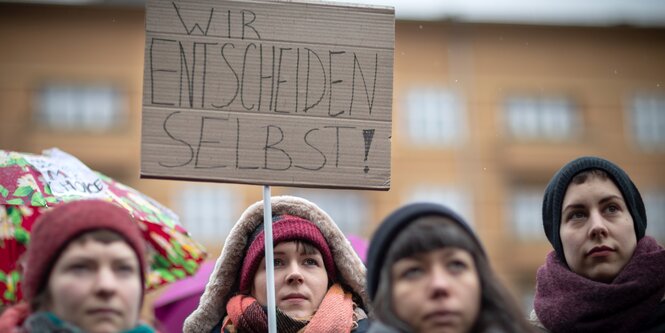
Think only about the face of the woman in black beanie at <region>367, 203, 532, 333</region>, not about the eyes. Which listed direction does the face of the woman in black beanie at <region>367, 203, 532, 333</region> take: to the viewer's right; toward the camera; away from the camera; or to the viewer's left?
toward the camera

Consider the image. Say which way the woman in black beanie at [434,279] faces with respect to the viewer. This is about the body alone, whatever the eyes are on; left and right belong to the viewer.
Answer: facing the viewer

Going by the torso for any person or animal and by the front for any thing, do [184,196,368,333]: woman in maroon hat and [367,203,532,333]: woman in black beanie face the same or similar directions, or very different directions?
same or similar directions

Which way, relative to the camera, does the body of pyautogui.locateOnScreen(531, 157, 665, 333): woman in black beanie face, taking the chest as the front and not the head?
toward the camera

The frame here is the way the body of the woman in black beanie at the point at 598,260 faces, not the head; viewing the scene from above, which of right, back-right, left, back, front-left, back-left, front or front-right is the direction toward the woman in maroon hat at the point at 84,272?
front-right

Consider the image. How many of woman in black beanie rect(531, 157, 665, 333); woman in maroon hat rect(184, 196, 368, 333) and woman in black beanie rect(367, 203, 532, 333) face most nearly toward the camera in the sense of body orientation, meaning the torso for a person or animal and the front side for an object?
3

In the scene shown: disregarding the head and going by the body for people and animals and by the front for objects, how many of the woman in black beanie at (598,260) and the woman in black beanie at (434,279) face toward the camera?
2

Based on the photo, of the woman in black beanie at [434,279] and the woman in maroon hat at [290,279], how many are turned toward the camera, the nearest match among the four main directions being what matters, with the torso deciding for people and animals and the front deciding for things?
2

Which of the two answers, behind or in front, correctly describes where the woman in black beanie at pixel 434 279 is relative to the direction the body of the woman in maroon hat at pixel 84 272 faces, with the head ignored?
in front

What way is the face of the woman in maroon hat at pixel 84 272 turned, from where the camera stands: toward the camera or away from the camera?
toward the camera
